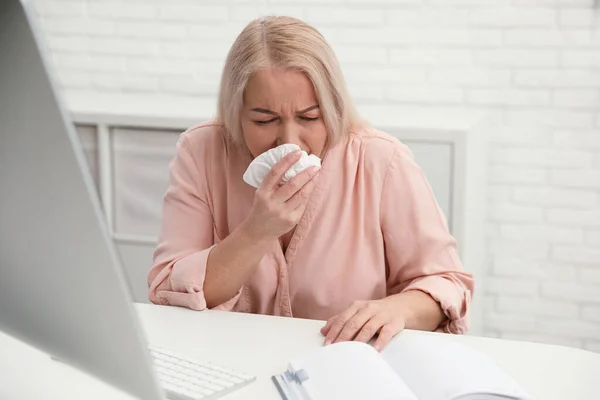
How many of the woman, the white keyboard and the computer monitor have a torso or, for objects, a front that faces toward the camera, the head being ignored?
1

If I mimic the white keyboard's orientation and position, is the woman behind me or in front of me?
in front

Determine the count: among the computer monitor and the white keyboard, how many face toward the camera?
0

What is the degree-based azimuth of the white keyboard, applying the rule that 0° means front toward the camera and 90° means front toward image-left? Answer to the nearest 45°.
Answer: approximately 225°

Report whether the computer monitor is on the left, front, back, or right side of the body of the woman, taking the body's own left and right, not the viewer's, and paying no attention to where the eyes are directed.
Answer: front

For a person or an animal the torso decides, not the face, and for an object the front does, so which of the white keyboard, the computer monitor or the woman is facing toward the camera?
the woman

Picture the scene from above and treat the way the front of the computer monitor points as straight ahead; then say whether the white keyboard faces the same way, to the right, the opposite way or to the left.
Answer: the same way

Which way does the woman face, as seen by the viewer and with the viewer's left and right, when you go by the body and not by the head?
facing the viewer

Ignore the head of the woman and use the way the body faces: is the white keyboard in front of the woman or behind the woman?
in front

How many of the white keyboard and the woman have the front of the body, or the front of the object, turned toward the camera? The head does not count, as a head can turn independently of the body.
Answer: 1

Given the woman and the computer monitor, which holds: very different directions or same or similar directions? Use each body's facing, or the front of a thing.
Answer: very different directions

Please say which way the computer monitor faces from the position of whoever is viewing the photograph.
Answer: facing away from the viewer and to the right of the viewer

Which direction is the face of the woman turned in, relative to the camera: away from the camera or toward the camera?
toward the camera
